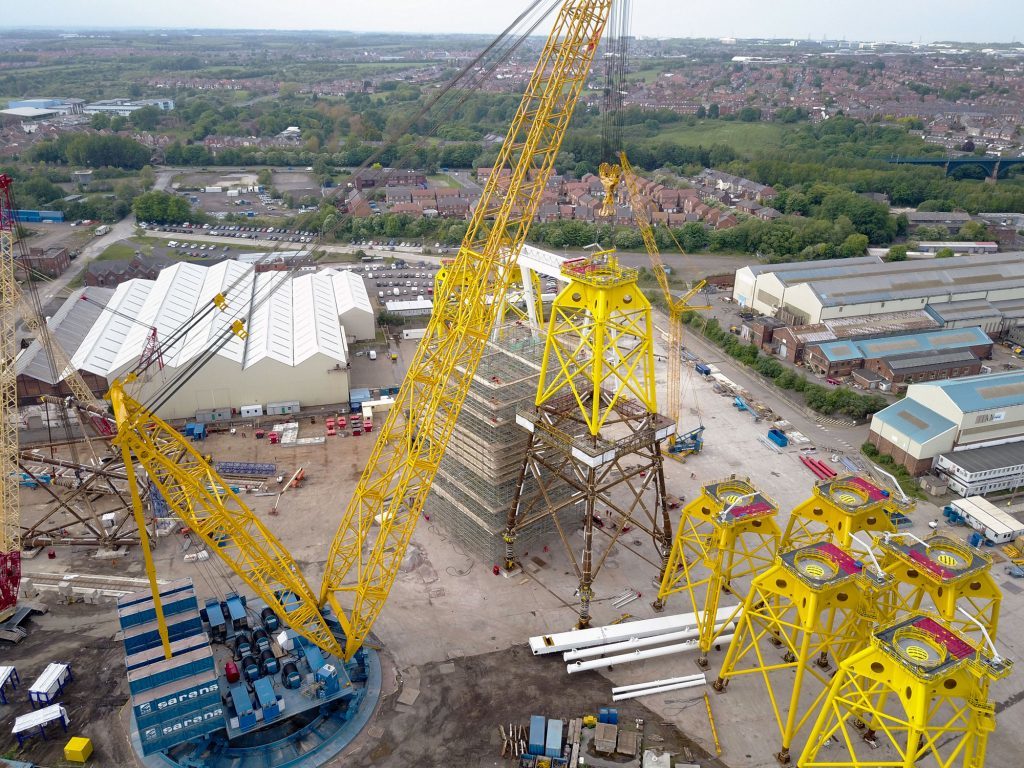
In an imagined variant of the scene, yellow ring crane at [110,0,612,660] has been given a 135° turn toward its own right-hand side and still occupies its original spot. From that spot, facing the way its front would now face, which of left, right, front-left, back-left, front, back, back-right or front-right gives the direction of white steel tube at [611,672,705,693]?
left

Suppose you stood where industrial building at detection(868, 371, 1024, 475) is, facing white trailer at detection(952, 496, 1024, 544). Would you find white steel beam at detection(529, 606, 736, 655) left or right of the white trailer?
right

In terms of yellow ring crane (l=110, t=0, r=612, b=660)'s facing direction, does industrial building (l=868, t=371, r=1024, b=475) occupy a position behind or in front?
in front

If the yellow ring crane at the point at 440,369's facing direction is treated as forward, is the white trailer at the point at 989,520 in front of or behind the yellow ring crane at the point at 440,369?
in front

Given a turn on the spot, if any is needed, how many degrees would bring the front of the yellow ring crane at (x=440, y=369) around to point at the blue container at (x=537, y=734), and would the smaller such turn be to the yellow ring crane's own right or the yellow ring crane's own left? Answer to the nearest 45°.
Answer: approximately 90° to the yellow ring crane's own right

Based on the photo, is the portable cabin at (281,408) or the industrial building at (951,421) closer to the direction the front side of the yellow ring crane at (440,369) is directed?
the industrial building

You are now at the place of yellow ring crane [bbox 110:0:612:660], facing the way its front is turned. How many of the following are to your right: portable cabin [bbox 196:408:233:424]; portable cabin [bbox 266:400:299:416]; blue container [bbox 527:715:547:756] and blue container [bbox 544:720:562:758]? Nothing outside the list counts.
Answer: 2
